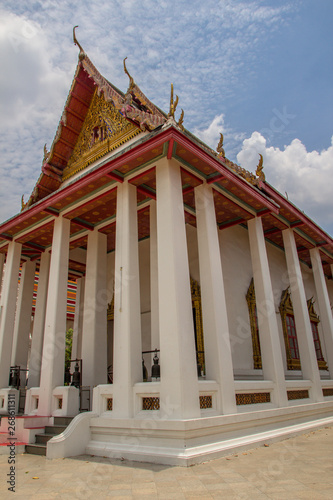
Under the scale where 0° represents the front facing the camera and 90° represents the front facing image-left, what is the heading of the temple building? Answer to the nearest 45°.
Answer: approximately 45°
